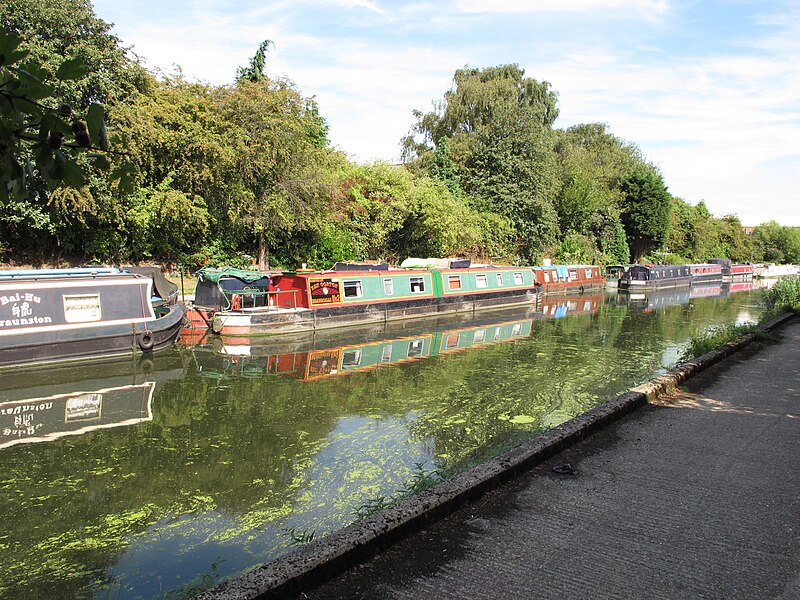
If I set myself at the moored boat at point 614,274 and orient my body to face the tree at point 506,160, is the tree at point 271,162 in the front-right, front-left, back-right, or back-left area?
front-left

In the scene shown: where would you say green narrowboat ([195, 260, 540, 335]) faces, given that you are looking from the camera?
facing away from the viewer and to the right of the viewer

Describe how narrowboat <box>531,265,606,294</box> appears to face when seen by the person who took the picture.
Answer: facing away from the viewer and to the right of the viewer

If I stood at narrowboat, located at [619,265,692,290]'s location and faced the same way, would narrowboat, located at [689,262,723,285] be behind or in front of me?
behind

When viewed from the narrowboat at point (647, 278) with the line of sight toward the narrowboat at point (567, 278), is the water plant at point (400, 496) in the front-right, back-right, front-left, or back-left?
front-left

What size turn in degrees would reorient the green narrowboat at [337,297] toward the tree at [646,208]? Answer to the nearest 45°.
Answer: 0° — it already faces it

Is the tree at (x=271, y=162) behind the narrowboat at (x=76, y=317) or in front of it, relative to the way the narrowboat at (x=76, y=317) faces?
in front

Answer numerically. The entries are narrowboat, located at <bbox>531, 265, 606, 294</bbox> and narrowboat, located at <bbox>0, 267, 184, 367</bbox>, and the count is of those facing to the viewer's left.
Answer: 0

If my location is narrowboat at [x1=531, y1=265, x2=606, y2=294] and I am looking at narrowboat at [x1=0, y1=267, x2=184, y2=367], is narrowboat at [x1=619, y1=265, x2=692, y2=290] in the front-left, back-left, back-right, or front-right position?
back-left

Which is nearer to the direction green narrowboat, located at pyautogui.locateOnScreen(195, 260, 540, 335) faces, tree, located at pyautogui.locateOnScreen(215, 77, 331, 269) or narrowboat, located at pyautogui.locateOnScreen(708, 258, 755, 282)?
the narrowboat

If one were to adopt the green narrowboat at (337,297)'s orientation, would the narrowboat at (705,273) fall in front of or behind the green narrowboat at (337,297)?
in front
